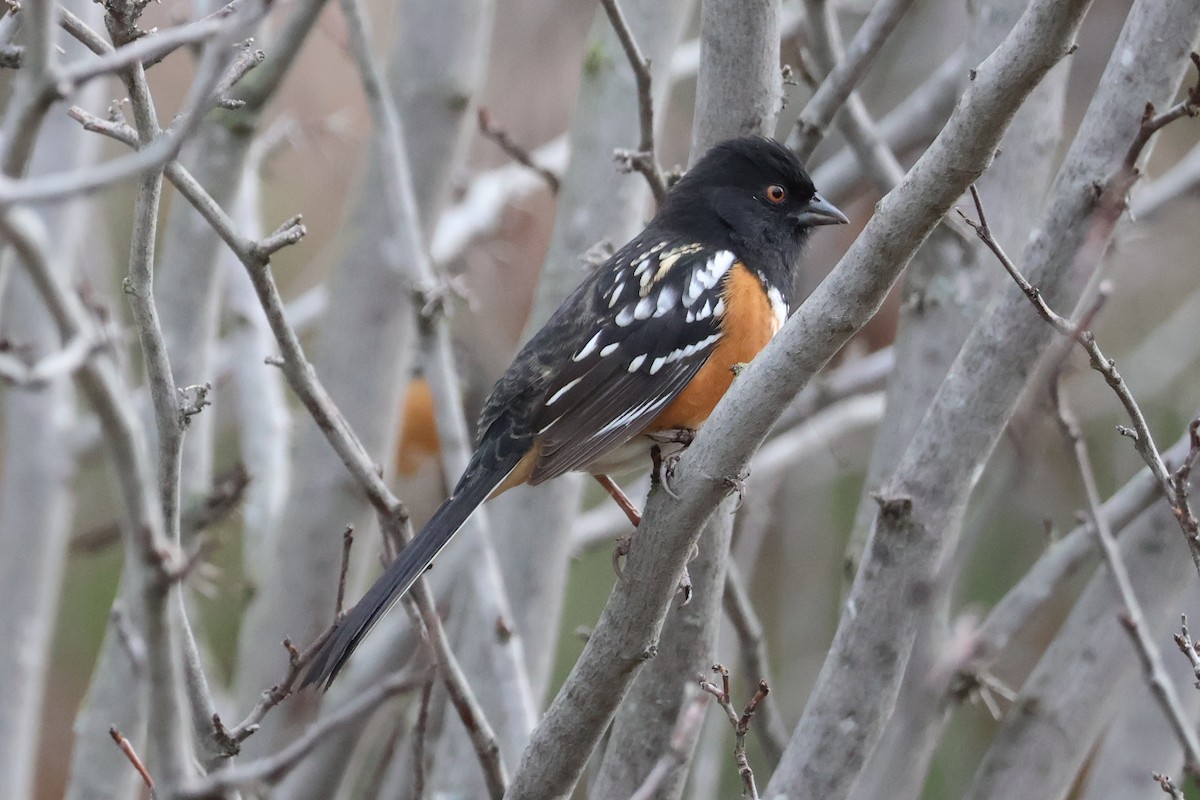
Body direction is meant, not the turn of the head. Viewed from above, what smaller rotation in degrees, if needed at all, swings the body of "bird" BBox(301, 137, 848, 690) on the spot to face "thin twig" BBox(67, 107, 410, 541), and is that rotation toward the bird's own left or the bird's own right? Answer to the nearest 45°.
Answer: approximately 135° to the bird's own right

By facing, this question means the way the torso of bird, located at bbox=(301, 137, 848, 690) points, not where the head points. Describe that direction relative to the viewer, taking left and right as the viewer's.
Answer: facing to the right of the viewer

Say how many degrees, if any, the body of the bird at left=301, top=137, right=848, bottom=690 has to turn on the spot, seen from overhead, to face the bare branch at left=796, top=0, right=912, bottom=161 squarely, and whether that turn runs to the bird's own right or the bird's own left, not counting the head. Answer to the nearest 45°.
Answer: approximately 45° to the bird's own left

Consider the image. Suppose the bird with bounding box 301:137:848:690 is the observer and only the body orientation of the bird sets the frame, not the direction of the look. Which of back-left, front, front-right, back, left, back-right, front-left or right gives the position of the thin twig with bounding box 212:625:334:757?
back-right
